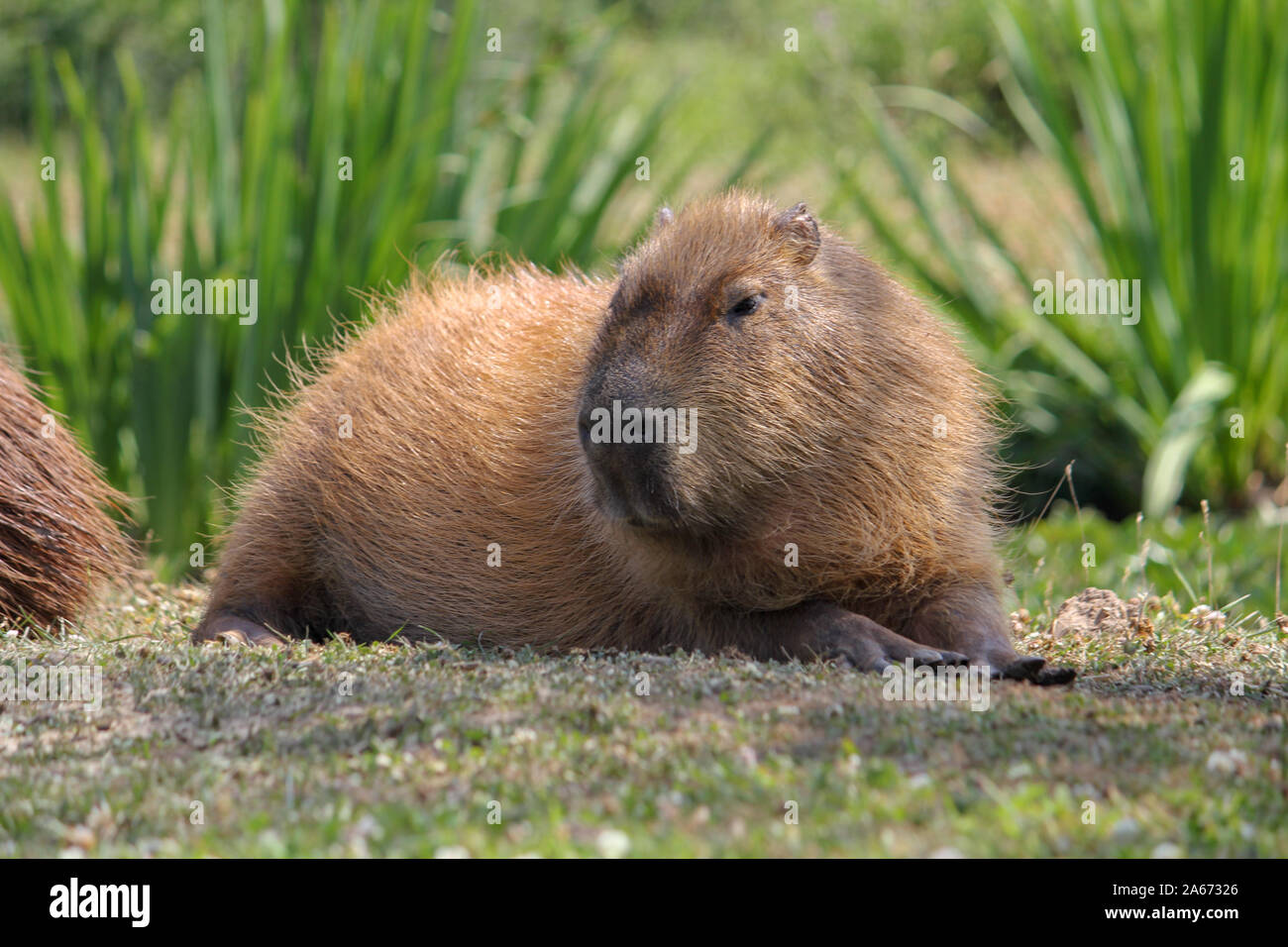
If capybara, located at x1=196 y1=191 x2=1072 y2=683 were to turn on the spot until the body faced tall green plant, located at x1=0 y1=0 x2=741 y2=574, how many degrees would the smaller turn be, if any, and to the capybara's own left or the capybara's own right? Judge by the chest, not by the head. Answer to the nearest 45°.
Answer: approximately 180°

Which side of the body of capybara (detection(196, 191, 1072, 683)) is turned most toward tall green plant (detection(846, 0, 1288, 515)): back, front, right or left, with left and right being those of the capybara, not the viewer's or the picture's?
left

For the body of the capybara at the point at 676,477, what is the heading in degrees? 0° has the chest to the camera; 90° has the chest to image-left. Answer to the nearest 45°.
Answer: approximately 315°
